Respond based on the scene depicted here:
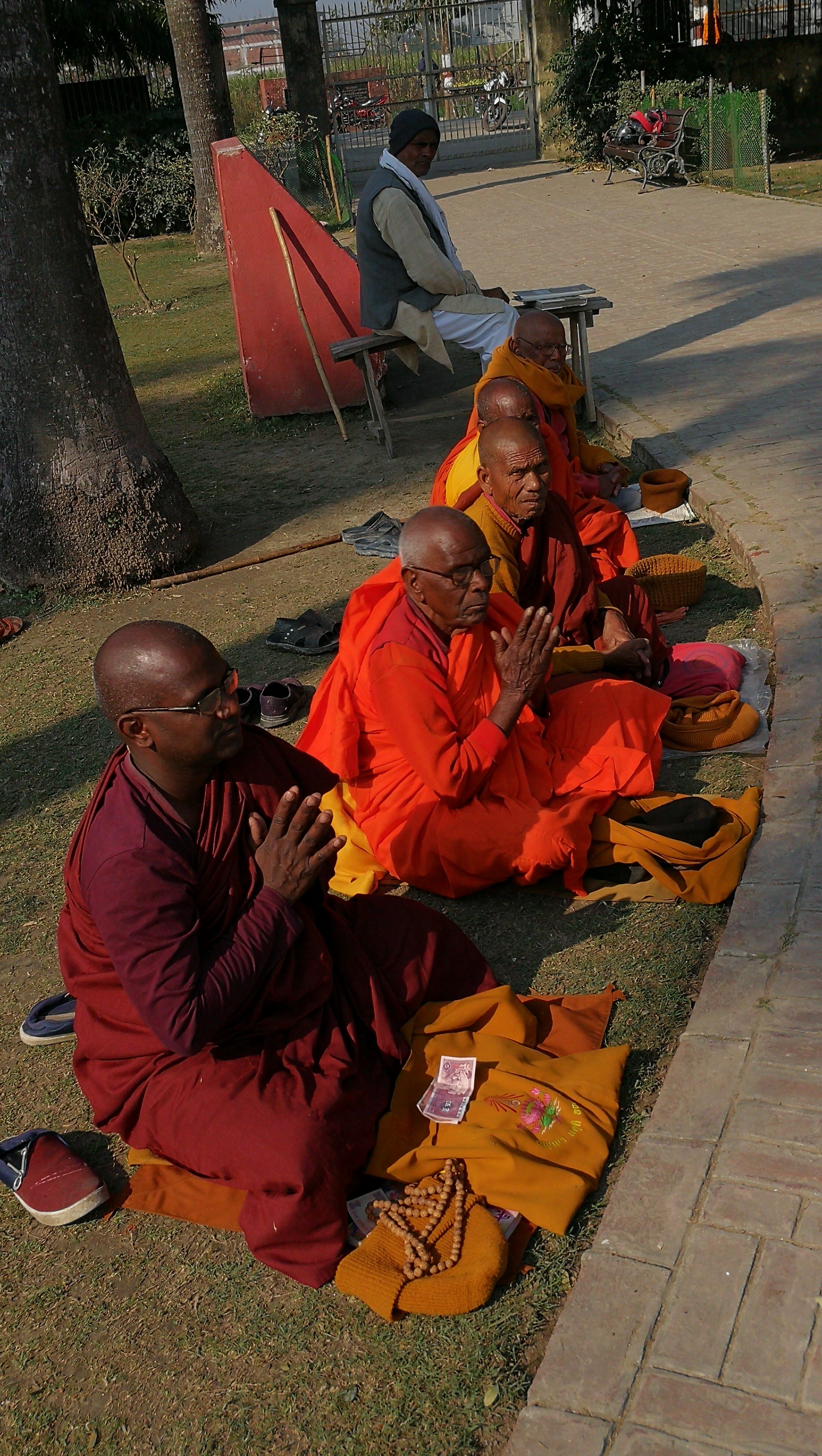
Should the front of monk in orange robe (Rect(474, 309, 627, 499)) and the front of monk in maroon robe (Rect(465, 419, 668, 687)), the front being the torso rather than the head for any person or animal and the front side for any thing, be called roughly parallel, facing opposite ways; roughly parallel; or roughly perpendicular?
roughly parallel

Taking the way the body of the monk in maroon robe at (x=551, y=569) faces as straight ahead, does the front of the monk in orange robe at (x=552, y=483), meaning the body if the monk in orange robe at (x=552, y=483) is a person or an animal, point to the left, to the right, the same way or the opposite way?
the same way

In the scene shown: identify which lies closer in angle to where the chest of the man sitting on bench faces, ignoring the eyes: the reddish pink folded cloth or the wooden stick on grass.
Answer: the reddish pink folded cloth

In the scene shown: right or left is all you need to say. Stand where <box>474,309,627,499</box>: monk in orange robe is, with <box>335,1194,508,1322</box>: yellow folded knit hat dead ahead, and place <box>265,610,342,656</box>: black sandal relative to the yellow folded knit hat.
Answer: right

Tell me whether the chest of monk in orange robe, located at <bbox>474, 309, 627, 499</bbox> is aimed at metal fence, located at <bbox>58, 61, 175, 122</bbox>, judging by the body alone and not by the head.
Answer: no

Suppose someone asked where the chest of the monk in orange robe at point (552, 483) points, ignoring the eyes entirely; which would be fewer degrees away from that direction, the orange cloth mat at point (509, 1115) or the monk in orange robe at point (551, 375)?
the orange cloth mat

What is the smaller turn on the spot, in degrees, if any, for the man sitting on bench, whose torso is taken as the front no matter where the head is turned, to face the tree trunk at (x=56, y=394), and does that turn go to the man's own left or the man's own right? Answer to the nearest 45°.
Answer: approximately 135° to the man's own right

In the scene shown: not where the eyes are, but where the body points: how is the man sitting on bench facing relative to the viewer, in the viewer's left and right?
facing to the right of the viewer

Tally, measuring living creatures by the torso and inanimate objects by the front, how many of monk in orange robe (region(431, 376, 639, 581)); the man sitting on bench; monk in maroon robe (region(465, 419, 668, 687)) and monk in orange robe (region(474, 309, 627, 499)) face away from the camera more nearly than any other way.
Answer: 0

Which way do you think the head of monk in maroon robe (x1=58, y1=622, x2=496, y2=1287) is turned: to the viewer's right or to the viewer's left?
to the viewer's right

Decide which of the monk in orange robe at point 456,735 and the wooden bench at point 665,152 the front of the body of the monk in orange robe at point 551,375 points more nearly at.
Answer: the monk in orange robe

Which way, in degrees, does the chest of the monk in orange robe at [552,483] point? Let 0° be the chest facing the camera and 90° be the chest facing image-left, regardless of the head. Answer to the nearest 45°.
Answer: approximately 315°

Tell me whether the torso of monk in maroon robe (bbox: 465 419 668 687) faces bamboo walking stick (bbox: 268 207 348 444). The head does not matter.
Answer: no

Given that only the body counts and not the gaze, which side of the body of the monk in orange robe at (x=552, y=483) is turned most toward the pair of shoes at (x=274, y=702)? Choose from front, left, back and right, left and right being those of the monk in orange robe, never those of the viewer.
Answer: right

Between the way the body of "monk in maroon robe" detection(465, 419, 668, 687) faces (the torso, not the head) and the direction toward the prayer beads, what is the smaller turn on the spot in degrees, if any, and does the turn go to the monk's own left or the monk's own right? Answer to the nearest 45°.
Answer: approximately 45° to the monk's own right

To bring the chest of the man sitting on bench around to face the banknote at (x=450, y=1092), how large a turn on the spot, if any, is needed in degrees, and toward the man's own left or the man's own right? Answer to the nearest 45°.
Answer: approximately 90° to the man's own right

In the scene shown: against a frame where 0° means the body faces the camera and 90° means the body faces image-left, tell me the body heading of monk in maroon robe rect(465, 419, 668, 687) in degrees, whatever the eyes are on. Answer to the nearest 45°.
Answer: approximately 315°

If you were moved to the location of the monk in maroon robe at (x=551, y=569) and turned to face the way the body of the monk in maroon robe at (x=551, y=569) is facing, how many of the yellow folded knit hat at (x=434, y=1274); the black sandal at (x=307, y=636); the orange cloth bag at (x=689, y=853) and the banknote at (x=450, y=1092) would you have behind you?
1
